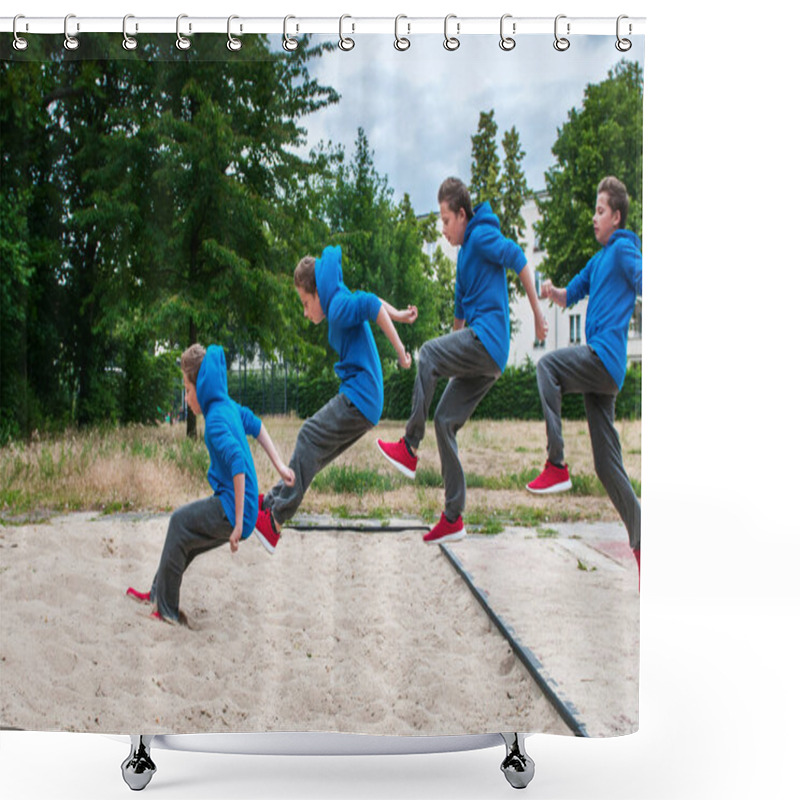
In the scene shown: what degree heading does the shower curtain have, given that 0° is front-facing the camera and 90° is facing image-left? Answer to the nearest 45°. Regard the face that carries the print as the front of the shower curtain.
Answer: approximately 0°
